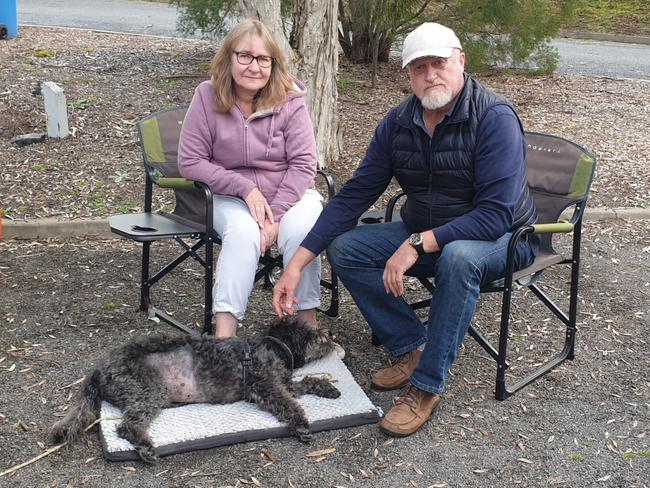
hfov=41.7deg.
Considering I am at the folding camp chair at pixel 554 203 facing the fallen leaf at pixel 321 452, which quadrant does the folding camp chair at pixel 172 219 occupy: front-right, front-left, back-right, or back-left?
front-right

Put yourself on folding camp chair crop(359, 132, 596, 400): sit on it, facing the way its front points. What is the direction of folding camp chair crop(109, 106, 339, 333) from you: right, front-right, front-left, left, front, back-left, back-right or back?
front-right

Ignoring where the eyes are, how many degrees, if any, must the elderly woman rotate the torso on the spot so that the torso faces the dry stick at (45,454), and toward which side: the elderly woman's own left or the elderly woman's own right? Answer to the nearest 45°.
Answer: approximately 45° to the elderly woman's own right

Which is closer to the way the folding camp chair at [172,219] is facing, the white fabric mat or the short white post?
the white fabric mat

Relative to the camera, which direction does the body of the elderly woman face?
toward the camera

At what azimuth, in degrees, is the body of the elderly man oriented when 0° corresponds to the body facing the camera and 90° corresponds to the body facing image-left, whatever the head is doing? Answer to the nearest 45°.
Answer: approximately 45°

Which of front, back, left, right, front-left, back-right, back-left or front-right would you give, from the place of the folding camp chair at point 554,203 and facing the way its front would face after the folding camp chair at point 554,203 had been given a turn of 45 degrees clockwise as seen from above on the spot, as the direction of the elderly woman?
front

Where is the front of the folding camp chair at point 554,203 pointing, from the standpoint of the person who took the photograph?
facing the viewer and to the left of the viewer

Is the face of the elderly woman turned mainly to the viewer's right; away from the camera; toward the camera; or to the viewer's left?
toward the camera

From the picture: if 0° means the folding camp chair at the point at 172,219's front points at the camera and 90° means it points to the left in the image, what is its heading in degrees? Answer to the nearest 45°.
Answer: approximately 315°

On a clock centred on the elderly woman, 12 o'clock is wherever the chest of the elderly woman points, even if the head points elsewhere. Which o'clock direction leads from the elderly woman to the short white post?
The short white post is roughly at 5 o'clock from the elderly woman.
